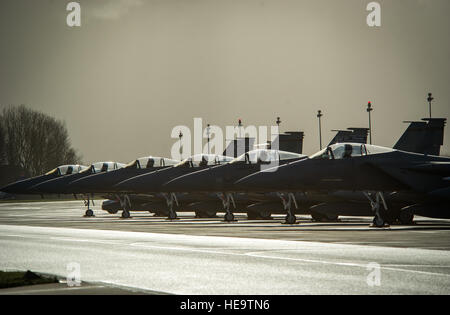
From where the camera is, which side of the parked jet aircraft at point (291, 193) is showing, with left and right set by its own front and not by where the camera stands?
left

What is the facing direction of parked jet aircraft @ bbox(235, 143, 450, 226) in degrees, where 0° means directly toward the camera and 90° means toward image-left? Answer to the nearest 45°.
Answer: approximately 90°

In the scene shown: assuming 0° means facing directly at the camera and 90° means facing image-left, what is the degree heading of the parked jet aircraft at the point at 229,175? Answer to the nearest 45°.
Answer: approximately 90°

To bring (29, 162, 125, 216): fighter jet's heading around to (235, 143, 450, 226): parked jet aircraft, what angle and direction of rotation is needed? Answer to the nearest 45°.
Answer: approximately 135° to its left

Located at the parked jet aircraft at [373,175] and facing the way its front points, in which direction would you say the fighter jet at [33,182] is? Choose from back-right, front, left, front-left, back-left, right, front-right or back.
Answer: front-right

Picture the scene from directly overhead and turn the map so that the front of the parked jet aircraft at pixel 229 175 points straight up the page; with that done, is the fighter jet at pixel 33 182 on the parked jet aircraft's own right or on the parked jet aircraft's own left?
on the parked jet aircraft's own right

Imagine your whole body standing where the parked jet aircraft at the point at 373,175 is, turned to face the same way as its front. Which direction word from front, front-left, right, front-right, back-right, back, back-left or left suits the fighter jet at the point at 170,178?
front-right

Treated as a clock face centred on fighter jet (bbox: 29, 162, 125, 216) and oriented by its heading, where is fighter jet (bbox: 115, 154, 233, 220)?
fighter jet (bbox: 115, 154, 233, 220) is roughly at 8 o'clock from fighter jet (bbox: 29, 162, 125, 216).

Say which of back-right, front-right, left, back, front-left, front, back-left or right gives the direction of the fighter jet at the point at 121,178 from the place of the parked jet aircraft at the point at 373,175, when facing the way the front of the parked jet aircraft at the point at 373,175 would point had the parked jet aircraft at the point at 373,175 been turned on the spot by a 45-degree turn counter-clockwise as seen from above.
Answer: right

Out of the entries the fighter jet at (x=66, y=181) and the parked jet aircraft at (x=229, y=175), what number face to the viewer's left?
2

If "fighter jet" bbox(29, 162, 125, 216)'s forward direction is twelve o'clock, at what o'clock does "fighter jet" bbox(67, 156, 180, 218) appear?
"fighter jet" bbox(67, 156, 180, 218) is roughly at 8 o'clock from "fighter jet" bbox(29, 162, 125, 216).

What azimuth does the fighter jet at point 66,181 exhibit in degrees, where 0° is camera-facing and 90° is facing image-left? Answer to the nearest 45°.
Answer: approximately 90°

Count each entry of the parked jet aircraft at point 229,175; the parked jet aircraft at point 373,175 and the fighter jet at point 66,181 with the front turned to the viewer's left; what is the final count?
3

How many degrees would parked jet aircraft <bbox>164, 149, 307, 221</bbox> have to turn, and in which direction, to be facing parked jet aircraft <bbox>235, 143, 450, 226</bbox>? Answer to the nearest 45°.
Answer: approximately 135° to its left

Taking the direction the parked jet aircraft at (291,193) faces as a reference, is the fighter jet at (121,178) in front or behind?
in front
